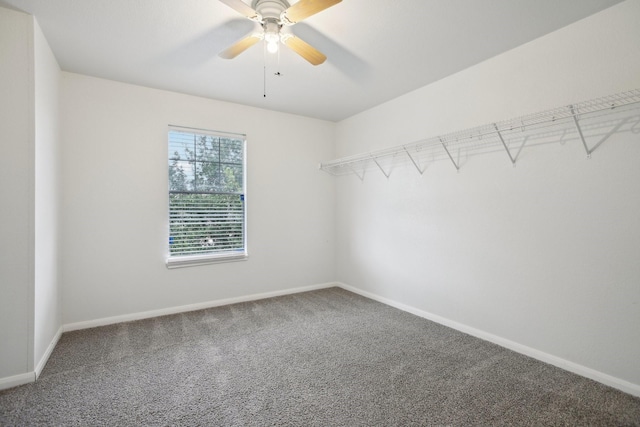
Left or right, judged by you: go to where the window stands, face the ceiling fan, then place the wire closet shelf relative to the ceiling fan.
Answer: left

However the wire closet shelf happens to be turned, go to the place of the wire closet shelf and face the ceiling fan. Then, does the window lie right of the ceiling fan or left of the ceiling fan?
right

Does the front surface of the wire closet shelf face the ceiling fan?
yes

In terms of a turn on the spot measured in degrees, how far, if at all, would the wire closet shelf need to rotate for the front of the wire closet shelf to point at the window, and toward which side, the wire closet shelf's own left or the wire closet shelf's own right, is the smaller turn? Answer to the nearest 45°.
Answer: approximately 45° to the wire closet shelf's own right

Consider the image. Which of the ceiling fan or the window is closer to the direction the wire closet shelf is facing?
the ceiling fan

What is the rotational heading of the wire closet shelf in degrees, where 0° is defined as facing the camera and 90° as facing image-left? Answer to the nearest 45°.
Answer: approximately 45°
